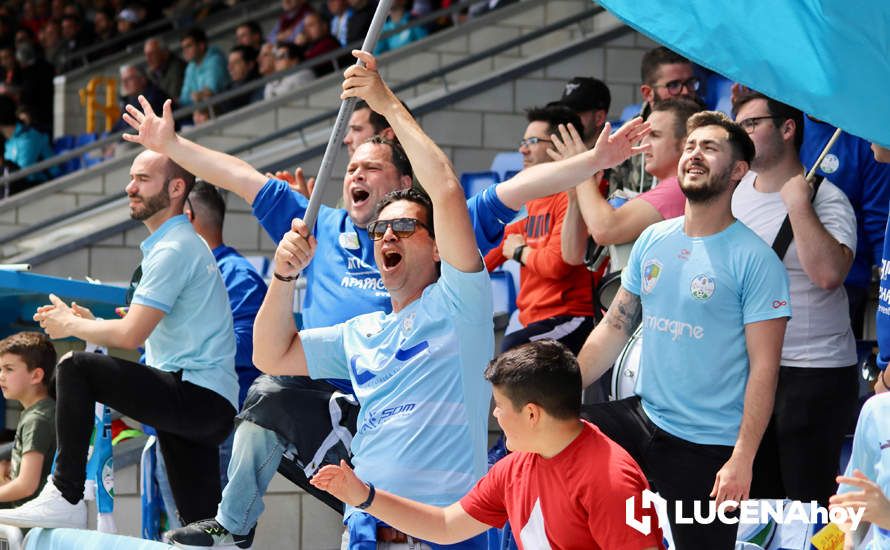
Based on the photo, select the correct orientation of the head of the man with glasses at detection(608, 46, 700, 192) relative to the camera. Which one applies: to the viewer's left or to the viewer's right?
to the viewer's right

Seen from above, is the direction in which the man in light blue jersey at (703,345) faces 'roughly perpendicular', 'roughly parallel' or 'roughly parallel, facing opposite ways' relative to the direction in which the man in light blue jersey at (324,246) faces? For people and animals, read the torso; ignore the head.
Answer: roughly parallel

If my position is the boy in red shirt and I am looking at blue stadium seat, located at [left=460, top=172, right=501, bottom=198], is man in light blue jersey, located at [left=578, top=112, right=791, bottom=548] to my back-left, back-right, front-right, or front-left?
front-right

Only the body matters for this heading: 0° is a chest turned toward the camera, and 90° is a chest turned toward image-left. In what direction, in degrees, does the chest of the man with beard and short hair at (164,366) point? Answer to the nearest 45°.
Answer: approximately 90°

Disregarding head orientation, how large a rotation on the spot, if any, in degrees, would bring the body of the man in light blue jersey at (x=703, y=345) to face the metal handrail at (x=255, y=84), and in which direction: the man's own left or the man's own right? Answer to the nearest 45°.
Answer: approximately 90° to the man's own right

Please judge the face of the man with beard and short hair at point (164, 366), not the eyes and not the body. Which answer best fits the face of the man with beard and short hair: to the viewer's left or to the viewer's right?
to the viewer's left

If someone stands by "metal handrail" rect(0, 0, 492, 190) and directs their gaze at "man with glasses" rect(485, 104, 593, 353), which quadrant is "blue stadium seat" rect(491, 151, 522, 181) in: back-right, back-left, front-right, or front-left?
front-left

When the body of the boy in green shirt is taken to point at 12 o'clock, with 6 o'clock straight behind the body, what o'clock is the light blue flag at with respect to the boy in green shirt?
The light blue flag is roughly at 8 o'clock from the boy in green shirt.

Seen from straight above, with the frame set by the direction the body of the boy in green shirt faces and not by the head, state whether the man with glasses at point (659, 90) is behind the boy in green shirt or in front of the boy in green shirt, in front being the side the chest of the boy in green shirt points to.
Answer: behind
